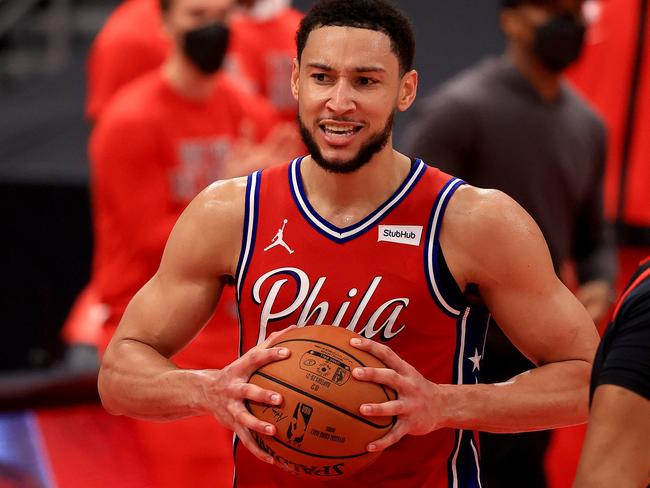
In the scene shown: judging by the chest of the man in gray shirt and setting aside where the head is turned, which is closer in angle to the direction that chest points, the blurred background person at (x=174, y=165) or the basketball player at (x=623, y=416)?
the basketball player

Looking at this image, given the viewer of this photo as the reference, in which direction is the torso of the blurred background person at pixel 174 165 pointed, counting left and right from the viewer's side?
facing the viewer and to the right of the viewer

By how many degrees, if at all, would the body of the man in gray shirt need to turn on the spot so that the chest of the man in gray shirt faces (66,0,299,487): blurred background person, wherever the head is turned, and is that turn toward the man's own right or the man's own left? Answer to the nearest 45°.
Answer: approximately 135° to the man's own right

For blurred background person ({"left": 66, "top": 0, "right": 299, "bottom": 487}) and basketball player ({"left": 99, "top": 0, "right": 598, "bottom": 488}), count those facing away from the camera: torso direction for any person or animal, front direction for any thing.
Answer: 0

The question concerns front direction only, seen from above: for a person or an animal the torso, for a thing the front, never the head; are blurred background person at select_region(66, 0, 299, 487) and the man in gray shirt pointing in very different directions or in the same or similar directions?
same or similar directions

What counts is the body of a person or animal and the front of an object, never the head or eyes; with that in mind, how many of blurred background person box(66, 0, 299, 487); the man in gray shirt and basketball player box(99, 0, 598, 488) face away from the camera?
0

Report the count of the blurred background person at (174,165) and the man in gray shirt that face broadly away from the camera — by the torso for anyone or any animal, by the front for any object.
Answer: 0

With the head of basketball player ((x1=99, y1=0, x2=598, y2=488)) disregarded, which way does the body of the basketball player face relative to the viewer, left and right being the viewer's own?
facing the viewer

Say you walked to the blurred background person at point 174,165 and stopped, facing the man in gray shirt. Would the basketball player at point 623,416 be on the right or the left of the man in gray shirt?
right

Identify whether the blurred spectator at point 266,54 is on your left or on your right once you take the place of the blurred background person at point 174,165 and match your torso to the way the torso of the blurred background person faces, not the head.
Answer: on your left

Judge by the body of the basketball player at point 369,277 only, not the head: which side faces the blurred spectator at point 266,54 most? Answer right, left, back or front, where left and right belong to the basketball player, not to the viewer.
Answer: back

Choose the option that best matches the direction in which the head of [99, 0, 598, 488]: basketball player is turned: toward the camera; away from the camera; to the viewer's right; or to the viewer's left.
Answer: toward the camera

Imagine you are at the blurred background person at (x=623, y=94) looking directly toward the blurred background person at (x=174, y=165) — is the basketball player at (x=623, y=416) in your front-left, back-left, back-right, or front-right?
front-left

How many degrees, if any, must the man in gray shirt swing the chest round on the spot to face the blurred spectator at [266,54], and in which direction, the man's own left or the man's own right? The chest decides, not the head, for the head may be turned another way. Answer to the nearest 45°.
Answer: approximately 180°
